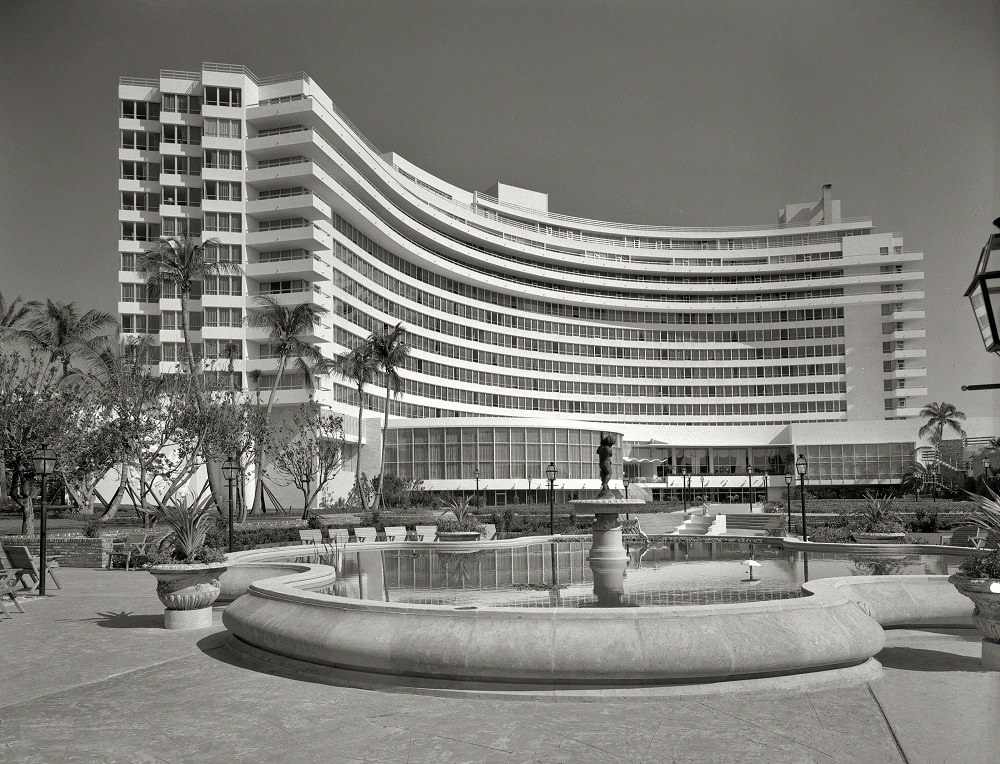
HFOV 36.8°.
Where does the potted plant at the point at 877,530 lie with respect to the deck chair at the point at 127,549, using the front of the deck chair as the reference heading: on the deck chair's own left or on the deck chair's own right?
on the deck chair's own left

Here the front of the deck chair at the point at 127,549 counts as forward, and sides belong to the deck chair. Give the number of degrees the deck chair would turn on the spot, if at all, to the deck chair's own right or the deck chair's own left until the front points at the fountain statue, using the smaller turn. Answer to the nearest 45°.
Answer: approximately 90° to the deck chair's own left

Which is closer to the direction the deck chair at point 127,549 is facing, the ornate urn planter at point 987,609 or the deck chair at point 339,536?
the ornate urn planter

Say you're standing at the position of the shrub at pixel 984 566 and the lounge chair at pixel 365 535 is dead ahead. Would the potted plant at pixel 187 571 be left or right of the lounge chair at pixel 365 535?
left
